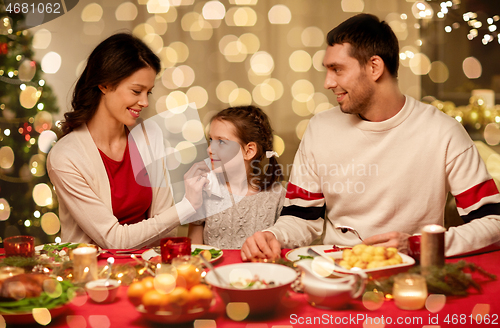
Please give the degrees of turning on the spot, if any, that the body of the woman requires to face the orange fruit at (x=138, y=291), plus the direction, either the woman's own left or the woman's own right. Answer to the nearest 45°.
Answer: approximately 45° to the woman's own right

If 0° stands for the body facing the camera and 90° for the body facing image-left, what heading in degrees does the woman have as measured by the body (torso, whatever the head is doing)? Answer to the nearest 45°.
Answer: approximately 315°

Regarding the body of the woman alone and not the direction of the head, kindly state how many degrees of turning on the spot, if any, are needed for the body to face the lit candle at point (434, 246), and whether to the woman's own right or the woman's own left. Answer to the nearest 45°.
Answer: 0° — they already face it

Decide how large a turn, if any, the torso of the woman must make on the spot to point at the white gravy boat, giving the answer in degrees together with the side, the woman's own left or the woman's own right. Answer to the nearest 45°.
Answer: approximately 45° to the woman's own right

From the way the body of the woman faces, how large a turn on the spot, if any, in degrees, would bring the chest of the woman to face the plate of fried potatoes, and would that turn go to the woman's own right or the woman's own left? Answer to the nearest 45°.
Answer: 0° — they already face it

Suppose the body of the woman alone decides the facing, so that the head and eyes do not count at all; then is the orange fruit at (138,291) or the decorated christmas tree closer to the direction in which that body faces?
the orange fruit

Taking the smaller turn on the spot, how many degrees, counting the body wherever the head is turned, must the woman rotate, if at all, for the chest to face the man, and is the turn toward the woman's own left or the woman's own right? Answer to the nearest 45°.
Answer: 0° — they already face them

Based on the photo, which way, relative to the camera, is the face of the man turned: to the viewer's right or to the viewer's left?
to the viewer's left

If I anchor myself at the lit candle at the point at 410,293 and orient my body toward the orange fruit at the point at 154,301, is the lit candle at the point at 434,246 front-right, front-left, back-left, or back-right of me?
back-right

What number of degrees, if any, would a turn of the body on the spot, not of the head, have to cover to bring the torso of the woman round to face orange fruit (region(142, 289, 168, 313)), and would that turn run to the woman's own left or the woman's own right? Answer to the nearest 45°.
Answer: approximately 45° to the woman's own right

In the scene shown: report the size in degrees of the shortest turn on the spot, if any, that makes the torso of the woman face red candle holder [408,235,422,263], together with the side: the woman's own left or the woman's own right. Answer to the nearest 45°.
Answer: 0° — they already face it
